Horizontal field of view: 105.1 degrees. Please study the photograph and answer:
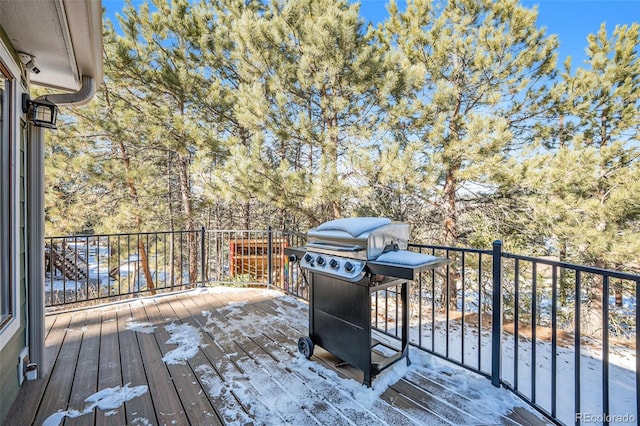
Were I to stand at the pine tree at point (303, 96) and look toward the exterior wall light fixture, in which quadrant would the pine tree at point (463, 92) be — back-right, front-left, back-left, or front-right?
back-left

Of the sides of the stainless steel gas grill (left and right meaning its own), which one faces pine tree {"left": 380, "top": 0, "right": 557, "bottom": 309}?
back

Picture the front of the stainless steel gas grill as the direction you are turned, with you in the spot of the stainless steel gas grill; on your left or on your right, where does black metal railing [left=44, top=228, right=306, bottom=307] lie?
on your right

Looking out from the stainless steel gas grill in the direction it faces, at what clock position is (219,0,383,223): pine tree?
The pine tree is roughly at 4 o'clock from the stainless steel gas grill.

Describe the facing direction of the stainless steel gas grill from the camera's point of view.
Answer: facing the viewer and to the left of the viewer

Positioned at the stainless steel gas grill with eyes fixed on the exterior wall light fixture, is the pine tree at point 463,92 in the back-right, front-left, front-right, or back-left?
back-right

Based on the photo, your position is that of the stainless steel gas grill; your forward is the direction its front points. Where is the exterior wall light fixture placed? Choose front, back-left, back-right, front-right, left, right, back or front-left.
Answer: front-right

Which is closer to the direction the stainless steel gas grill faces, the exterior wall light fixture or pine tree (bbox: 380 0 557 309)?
the exterior wall light fixture

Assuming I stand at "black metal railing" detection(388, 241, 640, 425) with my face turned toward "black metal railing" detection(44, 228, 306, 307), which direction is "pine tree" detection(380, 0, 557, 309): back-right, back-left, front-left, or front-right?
front-right

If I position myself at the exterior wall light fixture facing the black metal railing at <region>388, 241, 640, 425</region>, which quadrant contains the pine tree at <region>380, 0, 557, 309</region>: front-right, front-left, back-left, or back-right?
front-left
